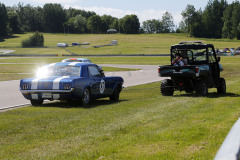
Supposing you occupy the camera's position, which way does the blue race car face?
facing away from the viewer and to the right of the viewer
